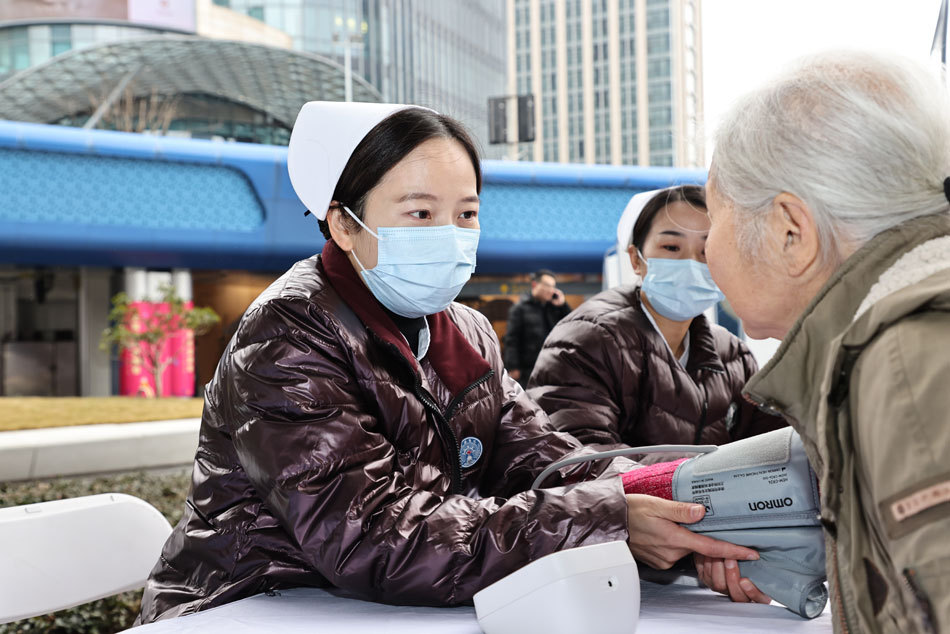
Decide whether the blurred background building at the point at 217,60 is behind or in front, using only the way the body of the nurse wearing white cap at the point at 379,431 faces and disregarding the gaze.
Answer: behind

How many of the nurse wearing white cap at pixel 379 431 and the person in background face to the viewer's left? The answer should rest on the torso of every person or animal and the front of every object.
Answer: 0

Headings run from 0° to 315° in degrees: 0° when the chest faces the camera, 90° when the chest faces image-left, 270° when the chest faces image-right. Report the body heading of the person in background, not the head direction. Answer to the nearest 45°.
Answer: approximately 315°

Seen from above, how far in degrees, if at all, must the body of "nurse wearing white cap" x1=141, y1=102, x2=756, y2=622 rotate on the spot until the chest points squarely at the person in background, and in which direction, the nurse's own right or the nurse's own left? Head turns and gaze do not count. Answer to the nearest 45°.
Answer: approximately 135° to the nurse's own left

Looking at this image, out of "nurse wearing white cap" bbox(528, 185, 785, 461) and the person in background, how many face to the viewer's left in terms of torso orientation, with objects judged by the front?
0

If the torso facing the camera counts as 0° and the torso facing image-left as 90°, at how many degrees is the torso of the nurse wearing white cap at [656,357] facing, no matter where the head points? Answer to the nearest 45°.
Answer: approximately 315°

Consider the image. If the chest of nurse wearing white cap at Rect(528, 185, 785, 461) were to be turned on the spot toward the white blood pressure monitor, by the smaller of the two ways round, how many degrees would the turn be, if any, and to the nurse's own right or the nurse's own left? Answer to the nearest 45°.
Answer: approximately 45° to the nurse's own right

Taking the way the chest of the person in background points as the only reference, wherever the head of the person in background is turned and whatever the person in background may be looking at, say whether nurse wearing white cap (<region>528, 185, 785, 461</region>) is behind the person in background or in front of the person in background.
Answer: in front

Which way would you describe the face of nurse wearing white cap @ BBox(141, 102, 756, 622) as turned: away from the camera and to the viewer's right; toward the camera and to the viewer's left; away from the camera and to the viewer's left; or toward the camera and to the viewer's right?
toward the camera and to the viewer's right

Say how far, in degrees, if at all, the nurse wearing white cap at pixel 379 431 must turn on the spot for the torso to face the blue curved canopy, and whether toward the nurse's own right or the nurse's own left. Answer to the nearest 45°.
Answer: approximately 135° to the nurse's own left

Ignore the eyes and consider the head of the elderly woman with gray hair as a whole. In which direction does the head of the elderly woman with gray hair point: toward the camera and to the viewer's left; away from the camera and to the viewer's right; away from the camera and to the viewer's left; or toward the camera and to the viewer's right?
away from the camera and to the viewer's left
